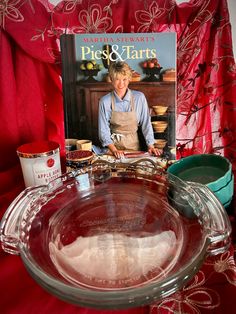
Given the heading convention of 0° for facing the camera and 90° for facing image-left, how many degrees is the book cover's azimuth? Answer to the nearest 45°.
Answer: approximately 0°
